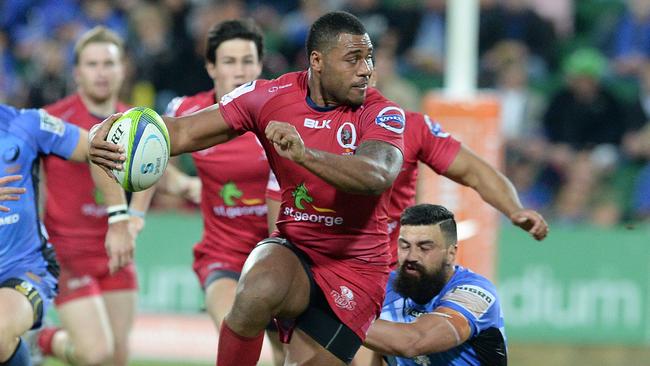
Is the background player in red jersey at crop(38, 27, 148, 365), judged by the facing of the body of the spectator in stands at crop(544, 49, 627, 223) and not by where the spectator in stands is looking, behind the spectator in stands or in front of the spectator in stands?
in front

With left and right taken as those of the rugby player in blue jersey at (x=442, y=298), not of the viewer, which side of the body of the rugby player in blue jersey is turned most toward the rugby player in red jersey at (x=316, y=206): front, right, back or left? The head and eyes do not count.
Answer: front

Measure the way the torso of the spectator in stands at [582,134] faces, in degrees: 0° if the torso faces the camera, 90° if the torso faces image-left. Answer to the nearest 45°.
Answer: approximately 0°

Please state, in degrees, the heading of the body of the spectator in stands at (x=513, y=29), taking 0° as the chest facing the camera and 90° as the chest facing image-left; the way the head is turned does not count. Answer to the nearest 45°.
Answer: approximately 0°

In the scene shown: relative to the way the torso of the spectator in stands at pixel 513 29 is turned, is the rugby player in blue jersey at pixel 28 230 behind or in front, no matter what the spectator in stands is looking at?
in front

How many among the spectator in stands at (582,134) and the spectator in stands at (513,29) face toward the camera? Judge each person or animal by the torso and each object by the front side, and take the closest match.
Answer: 2

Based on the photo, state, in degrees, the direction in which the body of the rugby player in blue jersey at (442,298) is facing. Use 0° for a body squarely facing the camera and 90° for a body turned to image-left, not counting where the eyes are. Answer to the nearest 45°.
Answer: approximately 45°
